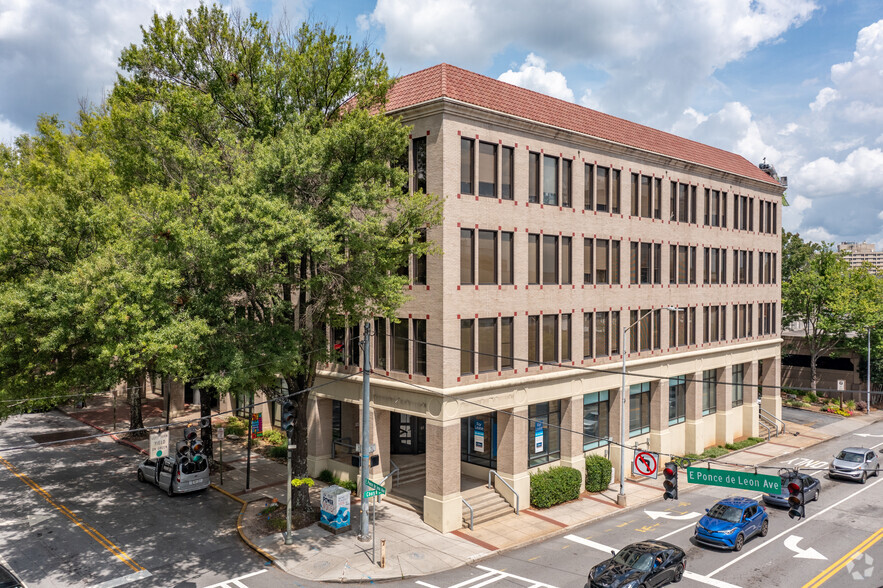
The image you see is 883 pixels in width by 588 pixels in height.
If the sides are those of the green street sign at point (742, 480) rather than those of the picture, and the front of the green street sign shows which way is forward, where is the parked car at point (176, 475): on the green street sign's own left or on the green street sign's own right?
on the green street sign's own right

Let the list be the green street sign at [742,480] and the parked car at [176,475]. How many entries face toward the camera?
1

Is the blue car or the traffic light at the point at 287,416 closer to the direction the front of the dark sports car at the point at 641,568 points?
the traffic light

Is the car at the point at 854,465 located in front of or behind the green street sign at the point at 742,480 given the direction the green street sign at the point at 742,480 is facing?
behind

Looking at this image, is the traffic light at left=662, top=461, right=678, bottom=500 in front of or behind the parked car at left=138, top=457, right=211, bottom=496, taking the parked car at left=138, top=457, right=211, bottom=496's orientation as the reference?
behind

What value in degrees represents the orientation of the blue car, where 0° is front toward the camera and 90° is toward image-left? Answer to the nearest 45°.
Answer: approximately 45°

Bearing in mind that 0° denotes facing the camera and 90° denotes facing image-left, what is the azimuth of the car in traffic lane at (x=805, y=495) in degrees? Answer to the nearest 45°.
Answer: approximately 45°
